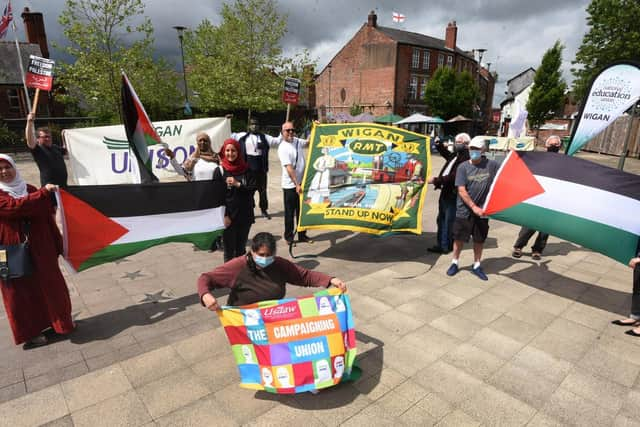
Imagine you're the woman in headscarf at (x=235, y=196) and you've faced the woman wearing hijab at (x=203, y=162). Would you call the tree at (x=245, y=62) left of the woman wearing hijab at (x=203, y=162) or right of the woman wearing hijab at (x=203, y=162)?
right

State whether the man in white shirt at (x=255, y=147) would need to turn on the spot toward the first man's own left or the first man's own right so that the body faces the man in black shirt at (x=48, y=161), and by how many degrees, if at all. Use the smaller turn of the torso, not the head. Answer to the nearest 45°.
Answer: approximately 45° to the first man's own right

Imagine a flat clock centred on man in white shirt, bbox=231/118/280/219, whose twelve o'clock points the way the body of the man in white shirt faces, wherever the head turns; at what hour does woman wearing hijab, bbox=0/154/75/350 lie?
The woman wearing hijab is roughly at 1 o'clock from the man in white shirt.

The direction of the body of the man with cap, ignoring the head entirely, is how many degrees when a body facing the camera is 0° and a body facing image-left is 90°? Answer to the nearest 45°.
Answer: approximately 0°

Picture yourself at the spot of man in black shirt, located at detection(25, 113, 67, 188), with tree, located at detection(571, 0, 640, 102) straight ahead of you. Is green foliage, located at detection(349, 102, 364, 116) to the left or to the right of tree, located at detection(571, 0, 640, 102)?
left

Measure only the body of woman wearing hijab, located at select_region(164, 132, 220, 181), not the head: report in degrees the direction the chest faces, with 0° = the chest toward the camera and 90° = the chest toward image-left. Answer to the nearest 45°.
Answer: approximately 0°

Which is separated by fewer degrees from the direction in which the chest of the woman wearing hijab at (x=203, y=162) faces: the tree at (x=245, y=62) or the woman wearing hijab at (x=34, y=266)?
the woman wearing hijab

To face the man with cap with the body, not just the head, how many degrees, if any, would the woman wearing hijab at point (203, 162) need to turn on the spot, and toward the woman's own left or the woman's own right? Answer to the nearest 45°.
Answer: approximately 90° to the woman's own left

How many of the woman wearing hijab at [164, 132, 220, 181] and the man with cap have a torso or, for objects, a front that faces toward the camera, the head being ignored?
2
